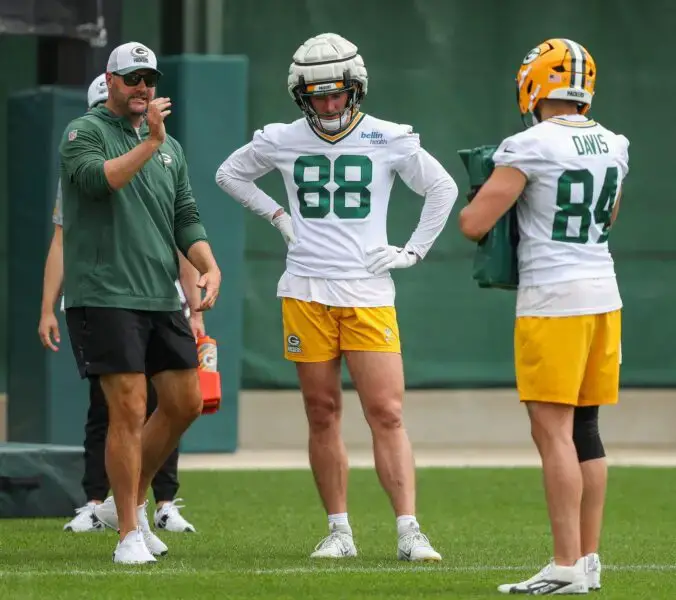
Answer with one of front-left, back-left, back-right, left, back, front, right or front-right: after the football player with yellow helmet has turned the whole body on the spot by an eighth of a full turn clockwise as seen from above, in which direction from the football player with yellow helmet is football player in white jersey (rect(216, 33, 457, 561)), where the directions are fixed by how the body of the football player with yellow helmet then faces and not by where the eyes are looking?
front-left

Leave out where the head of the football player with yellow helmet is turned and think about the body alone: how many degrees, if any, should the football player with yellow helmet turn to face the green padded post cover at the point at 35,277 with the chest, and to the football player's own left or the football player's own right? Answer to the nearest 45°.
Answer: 0° — they already face it

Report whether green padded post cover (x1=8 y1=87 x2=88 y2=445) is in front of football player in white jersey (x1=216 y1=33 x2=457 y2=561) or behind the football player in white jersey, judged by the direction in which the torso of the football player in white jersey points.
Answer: behind

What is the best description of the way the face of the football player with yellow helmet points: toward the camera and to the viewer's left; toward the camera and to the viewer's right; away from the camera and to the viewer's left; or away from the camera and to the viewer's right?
away from the camera and to the viewer's left

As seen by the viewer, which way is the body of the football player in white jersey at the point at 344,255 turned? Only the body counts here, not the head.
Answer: toward the camera

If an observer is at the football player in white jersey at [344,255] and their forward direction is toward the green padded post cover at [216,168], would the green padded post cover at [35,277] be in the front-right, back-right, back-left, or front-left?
front-left

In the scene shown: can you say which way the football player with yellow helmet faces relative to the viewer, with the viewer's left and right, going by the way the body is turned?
facing away from the viewer and to the left of the viewer

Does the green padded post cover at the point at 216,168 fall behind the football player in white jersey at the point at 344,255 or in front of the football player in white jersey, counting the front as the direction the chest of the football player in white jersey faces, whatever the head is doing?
behind
